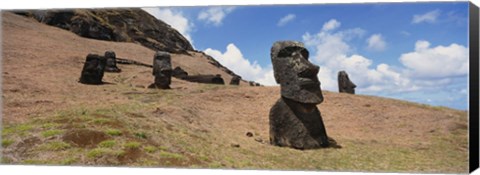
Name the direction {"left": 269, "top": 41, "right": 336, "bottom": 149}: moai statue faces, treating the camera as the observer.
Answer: facing the viewer and to the right of the viewer

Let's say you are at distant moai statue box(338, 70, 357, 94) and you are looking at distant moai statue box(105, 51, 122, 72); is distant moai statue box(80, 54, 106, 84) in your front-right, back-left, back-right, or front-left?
front-left

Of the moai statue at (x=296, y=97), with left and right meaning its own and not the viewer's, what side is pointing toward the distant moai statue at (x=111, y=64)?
back

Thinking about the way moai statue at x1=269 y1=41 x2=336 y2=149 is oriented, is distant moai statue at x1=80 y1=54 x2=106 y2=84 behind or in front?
behind

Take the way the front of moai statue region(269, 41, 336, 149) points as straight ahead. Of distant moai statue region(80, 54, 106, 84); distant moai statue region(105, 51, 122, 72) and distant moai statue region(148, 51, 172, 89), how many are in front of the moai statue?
0

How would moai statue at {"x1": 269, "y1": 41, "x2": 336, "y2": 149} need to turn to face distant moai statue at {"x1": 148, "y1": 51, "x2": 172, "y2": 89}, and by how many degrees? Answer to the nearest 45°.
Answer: approximately 180°

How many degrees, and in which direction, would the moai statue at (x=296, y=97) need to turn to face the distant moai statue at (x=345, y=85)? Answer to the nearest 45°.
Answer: approximately 135° to its left

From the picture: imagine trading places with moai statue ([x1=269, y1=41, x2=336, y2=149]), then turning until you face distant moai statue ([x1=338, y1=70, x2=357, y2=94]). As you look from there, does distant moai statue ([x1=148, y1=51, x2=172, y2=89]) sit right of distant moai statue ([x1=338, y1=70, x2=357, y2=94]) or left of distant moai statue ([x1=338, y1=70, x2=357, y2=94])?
left
